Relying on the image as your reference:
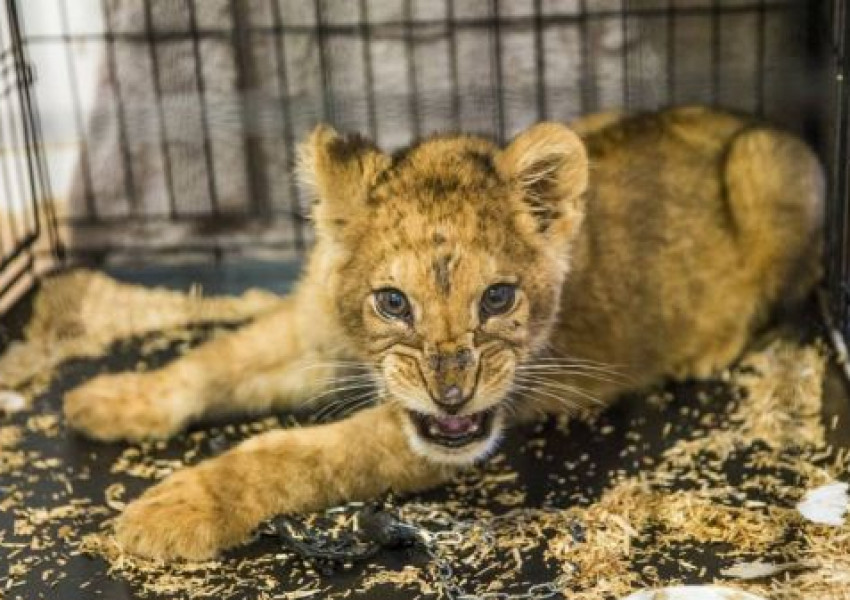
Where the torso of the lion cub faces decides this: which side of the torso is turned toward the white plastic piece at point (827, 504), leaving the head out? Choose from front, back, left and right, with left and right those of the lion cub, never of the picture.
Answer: left

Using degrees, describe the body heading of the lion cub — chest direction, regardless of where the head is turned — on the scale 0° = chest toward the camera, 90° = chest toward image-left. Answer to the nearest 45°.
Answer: approximately 45°

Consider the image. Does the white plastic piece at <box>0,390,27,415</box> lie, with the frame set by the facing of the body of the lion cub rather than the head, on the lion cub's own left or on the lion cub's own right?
on the lion cub's own right
